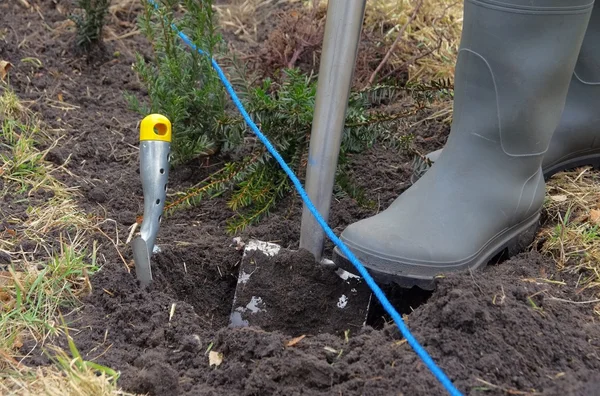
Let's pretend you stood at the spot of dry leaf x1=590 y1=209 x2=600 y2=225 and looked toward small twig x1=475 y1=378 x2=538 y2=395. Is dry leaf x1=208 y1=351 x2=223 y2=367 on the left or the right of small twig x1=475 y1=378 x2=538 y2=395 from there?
right

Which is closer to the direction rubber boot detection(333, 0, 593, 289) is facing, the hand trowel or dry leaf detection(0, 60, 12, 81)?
the hand trowel

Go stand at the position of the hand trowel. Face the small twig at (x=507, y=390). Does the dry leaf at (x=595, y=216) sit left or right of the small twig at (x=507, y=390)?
left

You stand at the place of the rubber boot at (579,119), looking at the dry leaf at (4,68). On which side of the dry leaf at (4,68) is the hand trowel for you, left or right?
left

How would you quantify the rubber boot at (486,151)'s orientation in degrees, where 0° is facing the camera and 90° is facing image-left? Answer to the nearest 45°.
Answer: approximately 45°

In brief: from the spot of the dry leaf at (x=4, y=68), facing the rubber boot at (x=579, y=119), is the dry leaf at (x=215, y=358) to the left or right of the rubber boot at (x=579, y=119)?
right

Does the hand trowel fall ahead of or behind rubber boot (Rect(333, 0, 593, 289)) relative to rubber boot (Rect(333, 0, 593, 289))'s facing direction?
ahead
